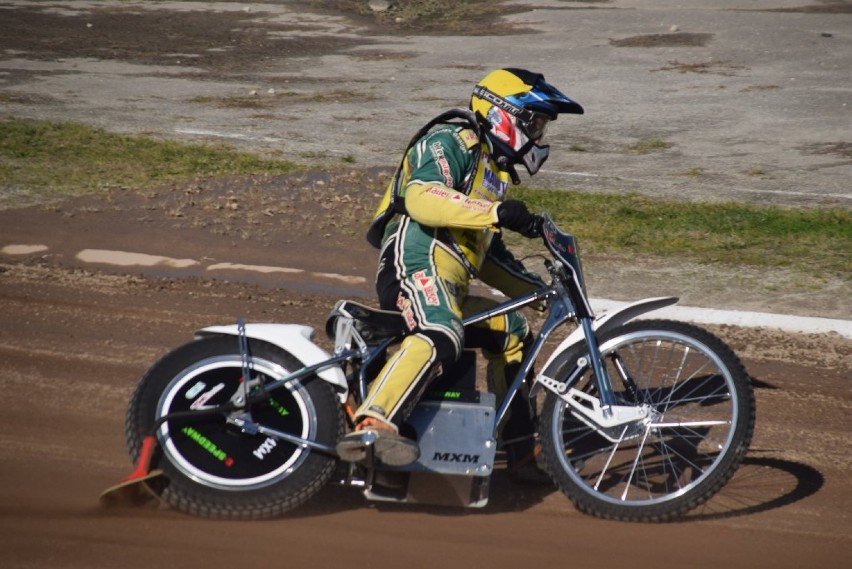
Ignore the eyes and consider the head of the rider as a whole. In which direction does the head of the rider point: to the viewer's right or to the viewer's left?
to the viewer's right

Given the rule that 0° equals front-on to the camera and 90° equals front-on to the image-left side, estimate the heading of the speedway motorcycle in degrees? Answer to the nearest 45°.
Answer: approximately 270°

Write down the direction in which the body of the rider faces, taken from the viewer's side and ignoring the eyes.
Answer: to the viewer's right
